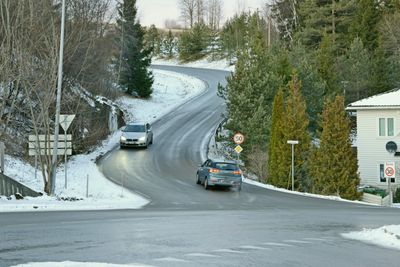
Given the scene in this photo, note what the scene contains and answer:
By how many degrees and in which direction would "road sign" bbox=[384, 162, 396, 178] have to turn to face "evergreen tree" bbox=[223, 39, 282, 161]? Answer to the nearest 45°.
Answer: approximately 135° to its right

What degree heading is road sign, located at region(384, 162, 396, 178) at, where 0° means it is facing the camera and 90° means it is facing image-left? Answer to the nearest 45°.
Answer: approximately 0°

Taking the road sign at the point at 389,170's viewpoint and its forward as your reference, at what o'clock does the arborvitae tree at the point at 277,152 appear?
The arborvitae tree is roughly at 4 o'clock from the road sign.

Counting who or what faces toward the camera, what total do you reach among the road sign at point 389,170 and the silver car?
2

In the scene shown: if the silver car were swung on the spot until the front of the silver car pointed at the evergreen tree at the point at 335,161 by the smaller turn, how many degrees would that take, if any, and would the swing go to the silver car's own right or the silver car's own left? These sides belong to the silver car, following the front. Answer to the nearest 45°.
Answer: approximately 45° to the silver car's own left

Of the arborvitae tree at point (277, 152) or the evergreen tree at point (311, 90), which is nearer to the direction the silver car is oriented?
the arborvitae tree

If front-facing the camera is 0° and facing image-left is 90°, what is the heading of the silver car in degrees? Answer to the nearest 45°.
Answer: approximately 0°
